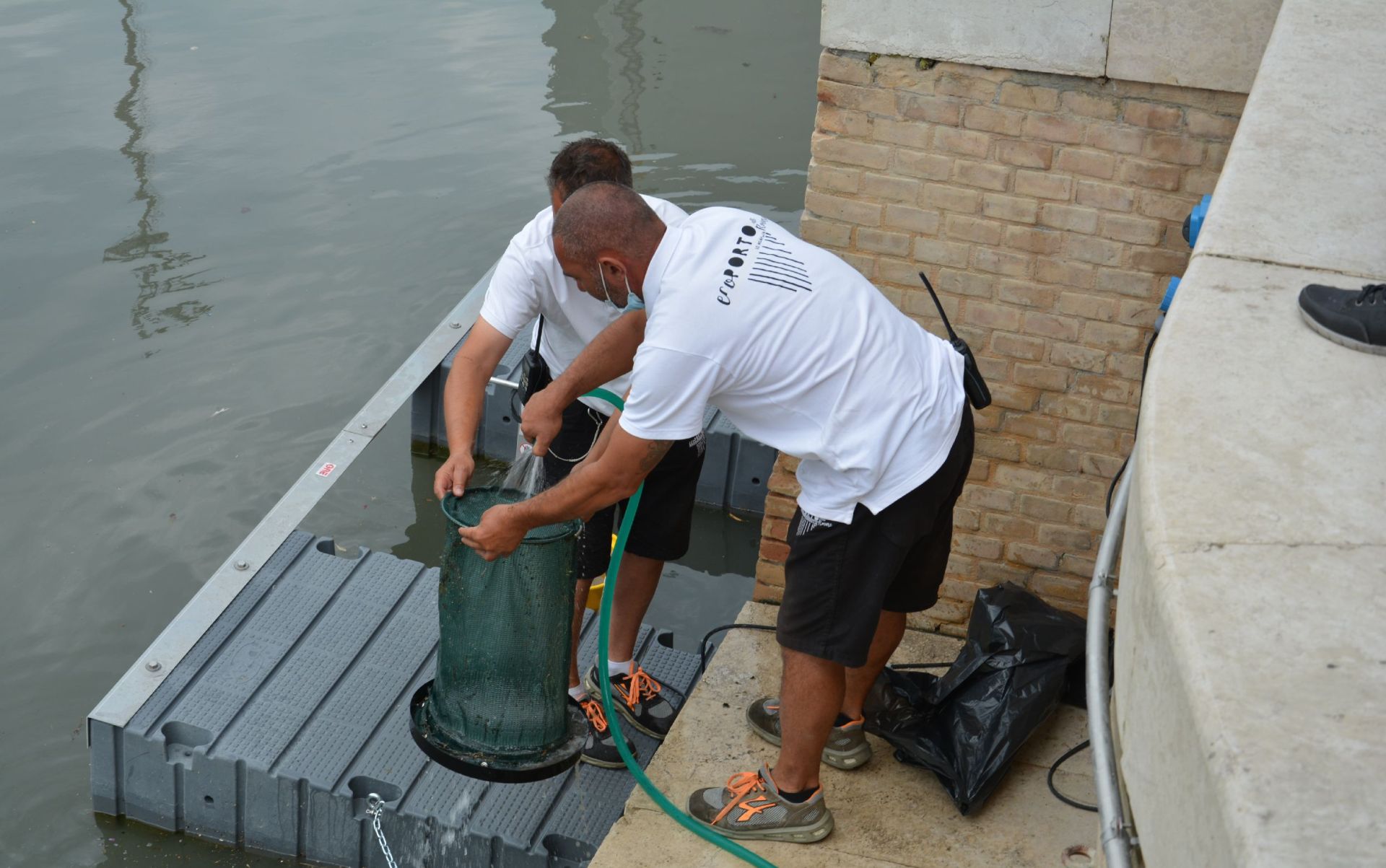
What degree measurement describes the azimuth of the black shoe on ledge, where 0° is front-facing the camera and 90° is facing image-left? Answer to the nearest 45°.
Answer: approximately 90°

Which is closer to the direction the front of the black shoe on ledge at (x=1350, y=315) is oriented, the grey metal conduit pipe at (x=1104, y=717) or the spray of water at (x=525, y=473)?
the spray of water

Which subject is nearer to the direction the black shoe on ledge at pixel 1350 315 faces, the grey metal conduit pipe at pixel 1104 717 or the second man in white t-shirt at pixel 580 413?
the second man in white t-shirt

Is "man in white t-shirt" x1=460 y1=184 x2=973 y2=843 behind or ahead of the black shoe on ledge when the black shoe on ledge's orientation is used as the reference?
ahead

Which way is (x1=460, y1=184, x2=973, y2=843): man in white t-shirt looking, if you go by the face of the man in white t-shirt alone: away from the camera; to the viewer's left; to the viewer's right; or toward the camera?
to the viewer's left
